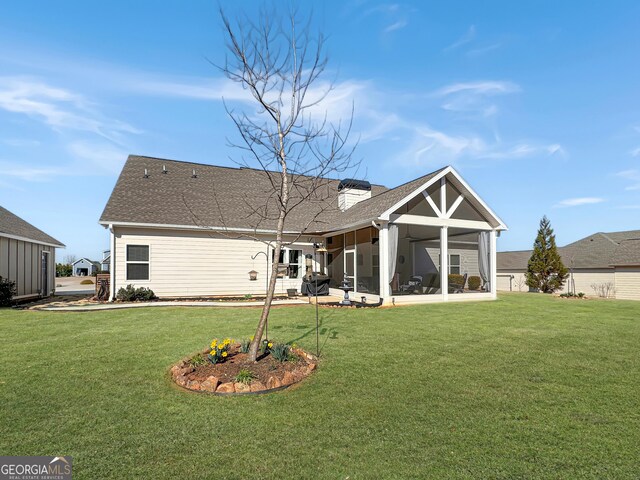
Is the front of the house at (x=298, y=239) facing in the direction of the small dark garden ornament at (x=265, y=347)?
no

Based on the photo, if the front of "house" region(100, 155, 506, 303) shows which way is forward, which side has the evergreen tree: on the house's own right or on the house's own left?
on the house's own right

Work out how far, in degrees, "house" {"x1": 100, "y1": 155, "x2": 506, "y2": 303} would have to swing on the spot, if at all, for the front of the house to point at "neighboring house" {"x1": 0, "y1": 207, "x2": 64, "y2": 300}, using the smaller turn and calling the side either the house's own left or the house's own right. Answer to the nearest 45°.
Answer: approximately 90° to the house's own left

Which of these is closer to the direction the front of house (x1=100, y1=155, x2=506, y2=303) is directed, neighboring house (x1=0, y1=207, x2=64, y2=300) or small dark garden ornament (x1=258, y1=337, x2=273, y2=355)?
the neighboring house

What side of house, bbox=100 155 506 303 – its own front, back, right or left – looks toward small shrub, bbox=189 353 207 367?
back

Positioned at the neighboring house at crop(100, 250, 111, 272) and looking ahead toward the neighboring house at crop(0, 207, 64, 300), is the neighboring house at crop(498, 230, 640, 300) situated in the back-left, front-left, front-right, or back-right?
front-left

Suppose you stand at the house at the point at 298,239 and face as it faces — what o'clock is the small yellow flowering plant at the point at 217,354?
The small yellow flowering plant is roughly at 6 o'clock from the house.

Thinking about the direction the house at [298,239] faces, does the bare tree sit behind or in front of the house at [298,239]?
behind

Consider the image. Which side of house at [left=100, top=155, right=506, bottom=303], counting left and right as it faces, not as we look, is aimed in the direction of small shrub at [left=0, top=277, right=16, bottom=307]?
left

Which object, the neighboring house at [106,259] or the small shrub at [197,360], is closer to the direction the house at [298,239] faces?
the neighboring house

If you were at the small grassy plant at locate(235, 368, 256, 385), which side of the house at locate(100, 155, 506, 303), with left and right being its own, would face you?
back

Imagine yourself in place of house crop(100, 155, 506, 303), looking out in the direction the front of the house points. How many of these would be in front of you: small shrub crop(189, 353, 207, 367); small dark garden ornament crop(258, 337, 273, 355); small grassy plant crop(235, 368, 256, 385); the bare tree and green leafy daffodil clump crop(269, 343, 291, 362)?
0

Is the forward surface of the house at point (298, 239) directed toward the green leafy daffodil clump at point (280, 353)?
no

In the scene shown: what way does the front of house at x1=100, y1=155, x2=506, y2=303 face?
away from the camera
